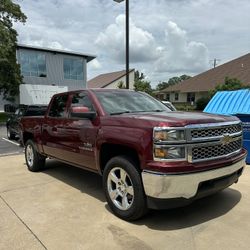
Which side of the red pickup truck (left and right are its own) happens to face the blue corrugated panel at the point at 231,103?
left

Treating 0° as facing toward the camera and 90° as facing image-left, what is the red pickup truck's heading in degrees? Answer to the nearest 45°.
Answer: approximately 315°

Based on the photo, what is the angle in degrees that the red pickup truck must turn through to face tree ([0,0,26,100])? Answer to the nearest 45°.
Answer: approximately 180°
